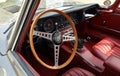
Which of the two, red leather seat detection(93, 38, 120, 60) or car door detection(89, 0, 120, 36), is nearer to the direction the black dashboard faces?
the red leather seat

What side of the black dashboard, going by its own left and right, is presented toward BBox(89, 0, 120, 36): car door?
left

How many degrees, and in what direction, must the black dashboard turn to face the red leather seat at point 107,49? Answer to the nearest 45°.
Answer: approximately 45° to its left

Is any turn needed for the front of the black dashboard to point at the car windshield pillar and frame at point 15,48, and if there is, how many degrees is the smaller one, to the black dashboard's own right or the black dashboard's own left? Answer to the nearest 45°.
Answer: approximately 45° to the black dashboard's own right
